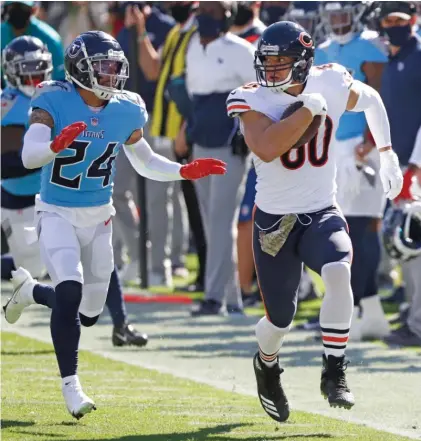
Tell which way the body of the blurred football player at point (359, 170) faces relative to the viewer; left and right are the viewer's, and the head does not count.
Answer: facing the viewer

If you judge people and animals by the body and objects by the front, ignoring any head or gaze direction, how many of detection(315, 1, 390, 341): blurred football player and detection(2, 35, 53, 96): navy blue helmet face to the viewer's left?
0

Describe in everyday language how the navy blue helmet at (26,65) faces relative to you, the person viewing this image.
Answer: facing the viewer and to the right of the viewer

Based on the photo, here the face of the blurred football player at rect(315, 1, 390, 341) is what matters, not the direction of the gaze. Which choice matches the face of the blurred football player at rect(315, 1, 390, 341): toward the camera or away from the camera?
toward the camera

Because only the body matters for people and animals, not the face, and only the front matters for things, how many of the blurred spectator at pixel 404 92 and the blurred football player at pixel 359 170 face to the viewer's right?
0

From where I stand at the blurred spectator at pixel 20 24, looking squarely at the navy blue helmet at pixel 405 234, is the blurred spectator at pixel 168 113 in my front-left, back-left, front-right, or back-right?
front-left

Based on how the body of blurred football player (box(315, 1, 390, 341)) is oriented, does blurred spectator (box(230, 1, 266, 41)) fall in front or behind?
behind

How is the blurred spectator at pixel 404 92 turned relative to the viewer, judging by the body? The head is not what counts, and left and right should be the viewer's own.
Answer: facing the viewer and to the left of the viewer
